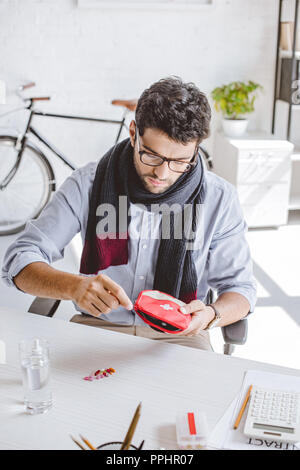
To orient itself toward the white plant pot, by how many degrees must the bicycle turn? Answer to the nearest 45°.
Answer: approximately 180°

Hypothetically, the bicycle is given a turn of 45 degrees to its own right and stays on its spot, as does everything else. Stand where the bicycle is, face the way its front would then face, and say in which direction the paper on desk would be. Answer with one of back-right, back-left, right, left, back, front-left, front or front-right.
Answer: back-left

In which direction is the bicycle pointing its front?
to the viewer's left

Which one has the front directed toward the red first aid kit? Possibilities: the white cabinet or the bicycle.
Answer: the white cabinet

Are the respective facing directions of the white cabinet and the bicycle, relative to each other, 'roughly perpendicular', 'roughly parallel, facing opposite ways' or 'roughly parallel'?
roughly perpendicular

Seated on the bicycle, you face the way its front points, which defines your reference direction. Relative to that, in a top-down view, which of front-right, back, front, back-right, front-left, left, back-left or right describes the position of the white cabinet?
back

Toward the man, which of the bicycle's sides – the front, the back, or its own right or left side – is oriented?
left

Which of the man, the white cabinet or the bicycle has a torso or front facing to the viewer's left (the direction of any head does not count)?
the bicycle

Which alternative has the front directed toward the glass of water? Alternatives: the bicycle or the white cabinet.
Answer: the white cabinet

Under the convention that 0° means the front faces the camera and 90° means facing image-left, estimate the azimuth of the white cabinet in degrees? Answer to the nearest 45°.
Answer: approximately 0°

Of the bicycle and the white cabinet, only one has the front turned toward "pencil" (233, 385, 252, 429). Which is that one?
the white cabinet

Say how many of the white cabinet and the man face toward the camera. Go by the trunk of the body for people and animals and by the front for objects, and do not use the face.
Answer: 2

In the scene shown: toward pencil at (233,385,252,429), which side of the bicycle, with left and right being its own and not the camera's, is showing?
left
